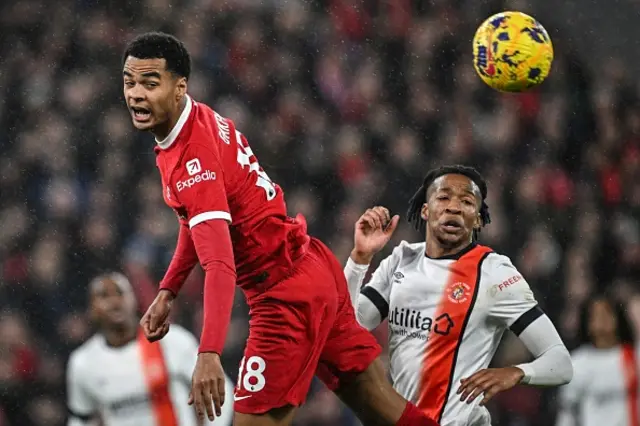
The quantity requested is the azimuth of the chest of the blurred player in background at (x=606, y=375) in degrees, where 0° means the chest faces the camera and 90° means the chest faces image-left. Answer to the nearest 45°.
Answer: approximately 0°

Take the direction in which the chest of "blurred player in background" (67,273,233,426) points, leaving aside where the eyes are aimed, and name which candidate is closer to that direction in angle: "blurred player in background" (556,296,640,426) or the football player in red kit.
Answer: the football player in red kit

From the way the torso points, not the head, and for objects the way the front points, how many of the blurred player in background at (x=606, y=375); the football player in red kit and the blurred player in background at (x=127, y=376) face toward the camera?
2

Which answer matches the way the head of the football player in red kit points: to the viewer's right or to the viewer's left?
to the viewer's left

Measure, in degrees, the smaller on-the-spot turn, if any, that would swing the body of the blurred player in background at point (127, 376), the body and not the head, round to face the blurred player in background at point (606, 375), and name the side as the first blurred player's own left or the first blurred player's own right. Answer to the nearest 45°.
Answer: approximately 90° to the first blurred player's own left

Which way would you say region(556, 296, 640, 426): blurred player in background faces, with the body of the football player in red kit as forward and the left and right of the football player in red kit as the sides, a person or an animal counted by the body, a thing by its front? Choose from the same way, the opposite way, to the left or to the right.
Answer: to the left

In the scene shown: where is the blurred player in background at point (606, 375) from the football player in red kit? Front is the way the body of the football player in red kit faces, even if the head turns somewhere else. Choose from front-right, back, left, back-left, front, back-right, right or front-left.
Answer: back-right

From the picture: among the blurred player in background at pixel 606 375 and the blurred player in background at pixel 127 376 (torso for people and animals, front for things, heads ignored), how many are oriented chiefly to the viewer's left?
0

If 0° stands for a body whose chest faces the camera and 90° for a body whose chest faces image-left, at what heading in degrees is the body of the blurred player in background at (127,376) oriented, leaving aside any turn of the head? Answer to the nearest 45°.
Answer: approximately 0°
